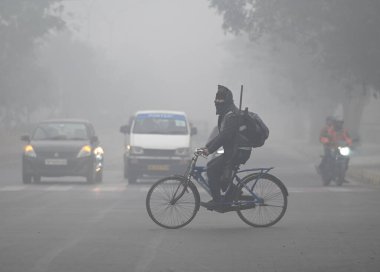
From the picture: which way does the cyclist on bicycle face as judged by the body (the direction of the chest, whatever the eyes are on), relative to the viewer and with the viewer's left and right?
facing to the left of the viewer

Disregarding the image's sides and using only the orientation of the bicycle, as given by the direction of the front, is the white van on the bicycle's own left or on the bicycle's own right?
on the bicycle's own right

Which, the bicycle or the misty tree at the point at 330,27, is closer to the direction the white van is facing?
the bicycle

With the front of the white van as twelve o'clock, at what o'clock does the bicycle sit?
The bicycle is roughly at 12 o'clock from the white van.

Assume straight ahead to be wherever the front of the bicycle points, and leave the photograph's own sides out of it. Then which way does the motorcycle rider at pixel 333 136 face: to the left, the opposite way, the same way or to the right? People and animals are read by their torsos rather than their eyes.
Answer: to the left

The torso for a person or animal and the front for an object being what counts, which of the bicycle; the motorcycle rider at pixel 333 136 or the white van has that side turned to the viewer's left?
the bicycle

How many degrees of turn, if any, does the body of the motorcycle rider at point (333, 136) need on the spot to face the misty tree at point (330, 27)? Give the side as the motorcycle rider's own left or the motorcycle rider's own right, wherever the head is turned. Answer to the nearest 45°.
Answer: approximately 180°

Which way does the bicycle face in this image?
to the viewer's left

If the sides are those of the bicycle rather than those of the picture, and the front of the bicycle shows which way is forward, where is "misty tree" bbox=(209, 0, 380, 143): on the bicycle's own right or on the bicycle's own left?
on the bicycle's own right

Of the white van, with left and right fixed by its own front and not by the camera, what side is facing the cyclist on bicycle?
front

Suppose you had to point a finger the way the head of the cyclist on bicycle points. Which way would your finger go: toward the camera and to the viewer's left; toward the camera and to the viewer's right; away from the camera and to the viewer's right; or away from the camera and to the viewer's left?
toward the camera and to the viewer's left
